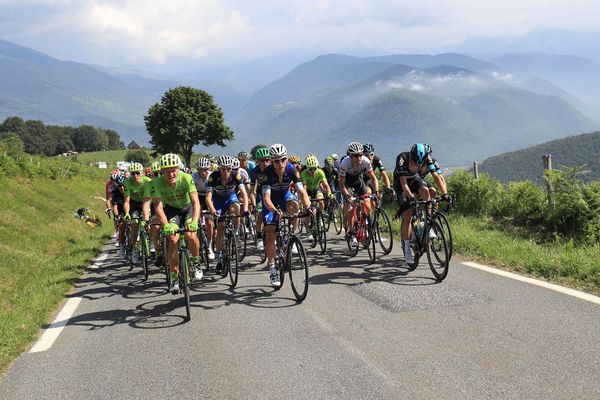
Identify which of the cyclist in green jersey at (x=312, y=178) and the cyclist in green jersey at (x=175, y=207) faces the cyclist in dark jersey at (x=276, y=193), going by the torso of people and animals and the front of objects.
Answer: the cyclist in green jersey at (x=312, y=178)

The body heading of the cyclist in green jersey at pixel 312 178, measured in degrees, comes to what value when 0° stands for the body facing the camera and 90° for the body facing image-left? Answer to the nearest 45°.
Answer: approximately 0°

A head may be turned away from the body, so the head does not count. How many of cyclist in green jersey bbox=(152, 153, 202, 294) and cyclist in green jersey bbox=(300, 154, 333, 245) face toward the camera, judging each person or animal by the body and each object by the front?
2

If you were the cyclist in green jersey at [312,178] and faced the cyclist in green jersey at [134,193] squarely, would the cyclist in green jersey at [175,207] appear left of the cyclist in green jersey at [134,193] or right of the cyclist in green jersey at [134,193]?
left

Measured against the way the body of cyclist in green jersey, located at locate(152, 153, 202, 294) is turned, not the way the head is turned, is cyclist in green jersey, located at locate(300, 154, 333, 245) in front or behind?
behind

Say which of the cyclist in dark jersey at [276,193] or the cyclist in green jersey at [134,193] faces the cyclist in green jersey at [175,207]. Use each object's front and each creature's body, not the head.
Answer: the cyclist in green jersey at [134,193]

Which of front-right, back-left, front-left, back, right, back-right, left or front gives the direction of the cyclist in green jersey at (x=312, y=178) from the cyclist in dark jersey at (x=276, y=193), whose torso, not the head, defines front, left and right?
back-left
